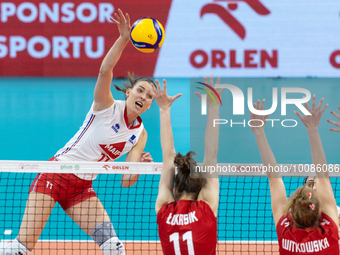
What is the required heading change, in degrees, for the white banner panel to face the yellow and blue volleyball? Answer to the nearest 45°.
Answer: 0° — it already faces it

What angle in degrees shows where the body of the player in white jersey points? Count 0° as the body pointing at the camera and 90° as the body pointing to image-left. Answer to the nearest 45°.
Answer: approximately 315°

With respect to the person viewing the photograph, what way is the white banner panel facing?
facing the viewer

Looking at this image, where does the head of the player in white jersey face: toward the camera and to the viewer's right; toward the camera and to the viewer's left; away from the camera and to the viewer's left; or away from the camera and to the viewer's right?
toward the camera and to the viewer's right
